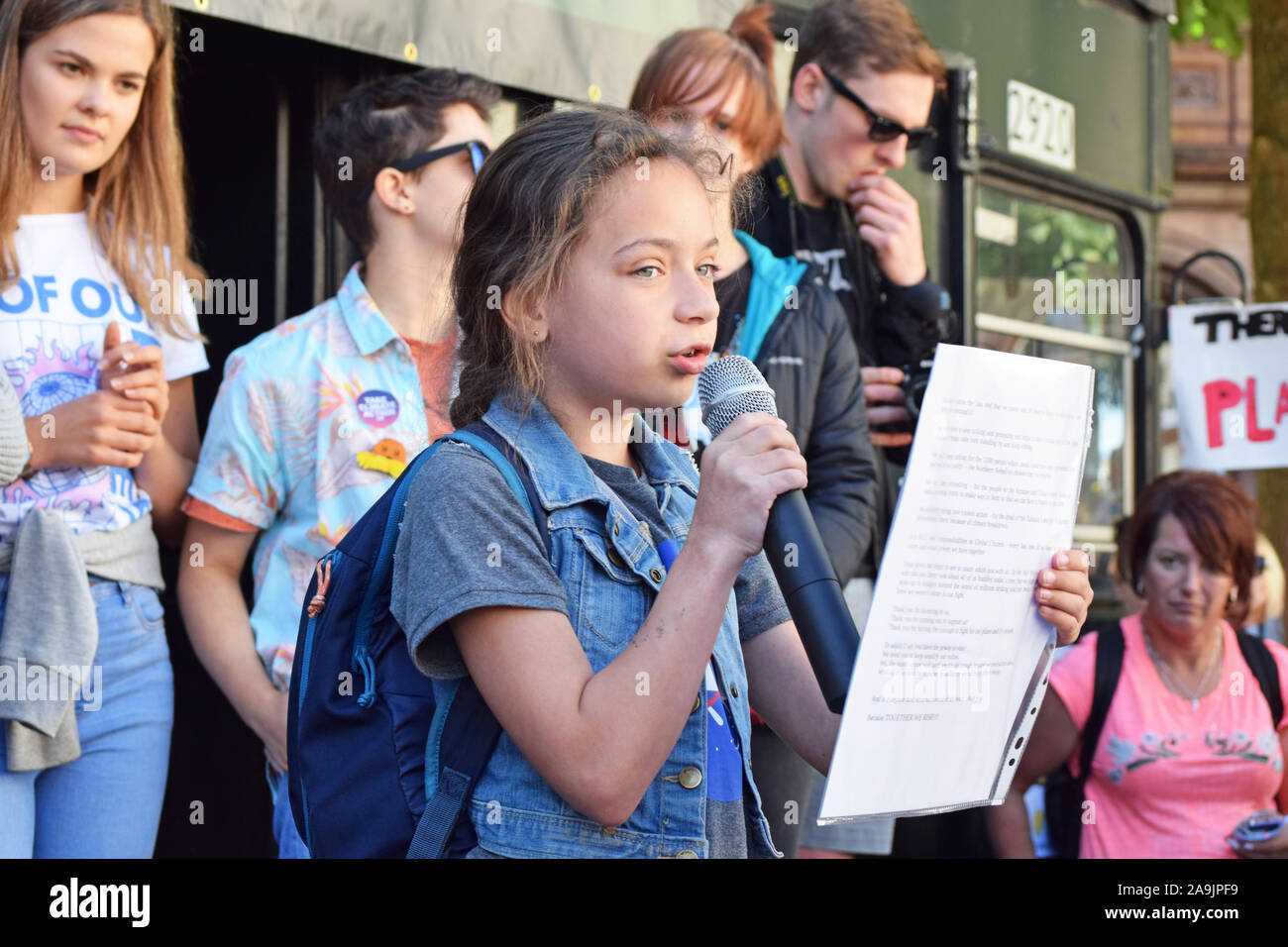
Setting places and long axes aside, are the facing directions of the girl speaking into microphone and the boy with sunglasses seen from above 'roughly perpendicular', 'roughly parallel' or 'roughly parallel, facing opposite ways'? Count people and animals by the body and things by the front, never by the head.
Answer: roughly parallel

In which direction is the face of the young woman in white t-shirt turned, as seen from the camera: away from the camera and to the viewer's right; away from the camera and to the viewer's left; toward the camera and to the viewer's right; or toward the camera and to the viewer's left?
toward the camera and to the viewer's right

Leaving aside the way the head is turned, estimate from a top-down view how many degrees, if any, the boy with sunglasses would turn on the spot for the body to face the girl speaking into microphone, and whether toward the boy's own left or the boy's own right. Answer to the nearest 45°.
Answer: approximately 45° to the boy's own right

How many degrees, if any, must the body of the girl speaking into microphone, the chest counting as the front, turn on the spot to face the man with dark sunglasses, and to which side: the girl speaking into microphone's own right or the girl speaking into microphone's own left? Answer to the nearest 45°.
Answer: approximately 135° to the girl speaking into microphone's own left

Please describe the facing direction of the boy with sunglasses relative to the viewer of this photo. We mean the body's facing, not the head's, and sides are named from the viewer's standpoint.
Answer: facing the viewer and to the right of the viewer

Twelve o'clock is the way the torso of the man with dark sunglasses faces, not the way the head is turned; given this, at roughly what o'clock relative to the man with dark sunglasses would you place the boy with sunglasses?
The boy with sunglasses is roughly at 3 o'clock from the man with dark sunglasses.

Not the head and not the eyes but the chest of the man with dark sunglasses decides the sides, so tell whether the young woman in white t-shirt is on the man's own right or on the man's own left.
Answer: on the man's own right

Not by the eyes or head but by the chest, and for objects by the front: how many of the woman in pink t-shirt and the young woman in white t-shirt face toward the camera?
2

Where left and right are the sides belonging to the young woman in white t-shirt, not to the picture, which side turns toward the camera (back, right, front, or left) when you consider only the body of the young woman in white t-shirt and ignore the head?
front

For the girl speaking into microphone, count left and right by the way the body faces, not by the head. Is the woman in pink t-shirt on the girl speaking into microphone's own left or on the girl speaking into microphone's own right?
on the girl speaking into microphone's own left

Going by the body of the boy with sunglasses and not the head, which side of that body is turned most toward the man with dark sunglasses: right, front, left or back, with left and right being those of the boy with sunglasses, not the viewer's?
left
